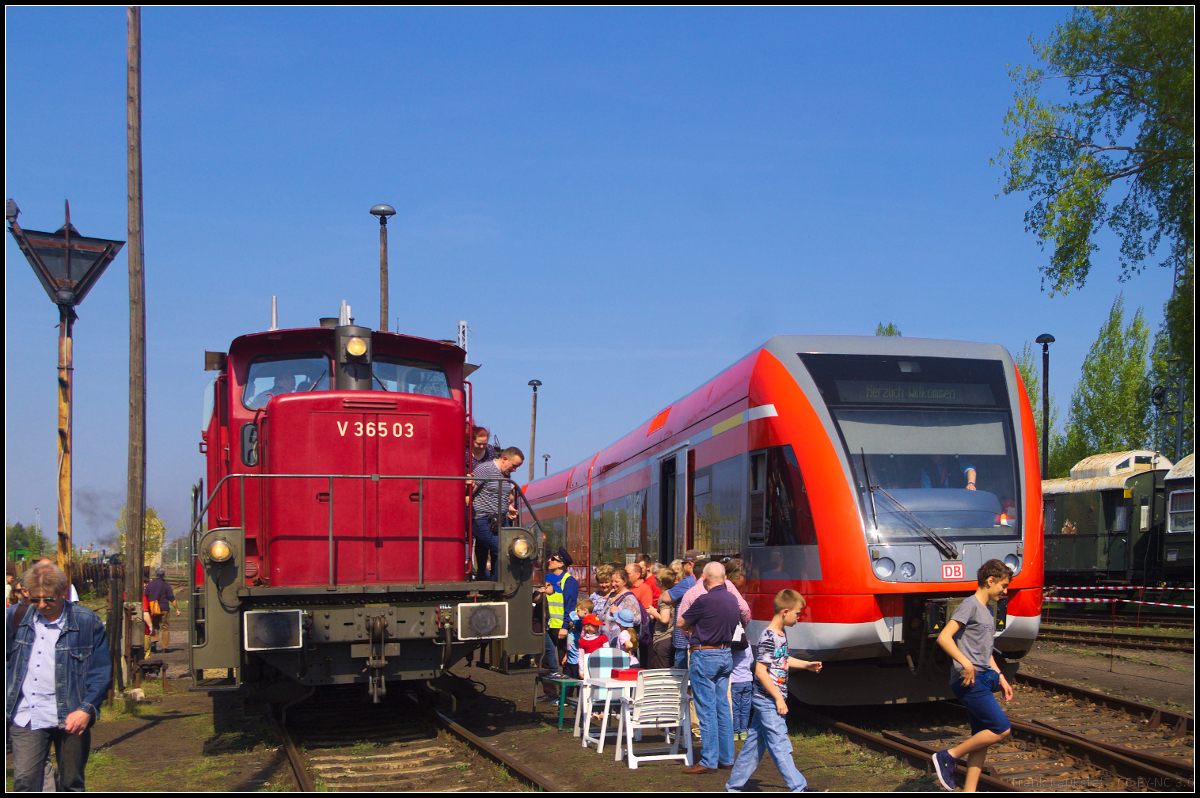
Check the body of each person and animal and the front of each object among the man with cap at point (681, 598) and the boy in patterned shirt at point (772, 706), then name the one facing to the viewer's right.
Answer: the boy in patterned shirt

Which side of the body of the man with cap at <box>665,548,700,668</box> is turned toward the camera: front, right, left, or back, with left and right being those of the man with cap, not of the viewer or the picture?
left

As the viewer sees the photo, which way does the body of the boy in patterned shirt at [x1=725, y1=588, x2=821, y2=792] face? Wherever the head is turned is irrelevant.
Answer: to the viewer's right

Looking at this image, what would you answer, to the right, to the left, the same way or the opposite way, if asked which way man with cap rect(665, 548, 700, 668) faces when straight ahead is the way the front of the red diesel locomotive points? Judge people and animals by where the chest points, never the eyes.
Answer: to the right
